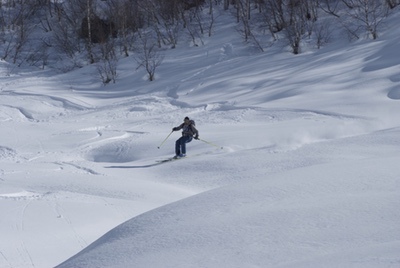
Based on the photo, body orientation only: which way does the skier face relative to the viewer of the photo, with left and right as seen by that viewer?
facing the viewer and to the left of the viewer

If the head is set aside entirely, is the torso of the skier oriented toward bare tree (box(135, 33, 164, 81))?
no

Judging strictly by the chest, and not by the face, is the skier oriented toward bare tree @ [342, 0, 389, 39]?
no

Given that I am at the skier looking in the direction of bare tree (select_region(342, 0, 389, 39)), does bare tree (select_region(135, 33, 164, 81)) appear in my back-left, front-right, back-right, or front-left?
front-left

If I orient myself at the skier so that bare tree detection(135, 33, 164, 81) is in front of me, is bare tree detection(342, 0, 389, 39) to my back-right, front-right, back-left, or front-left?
front-right
